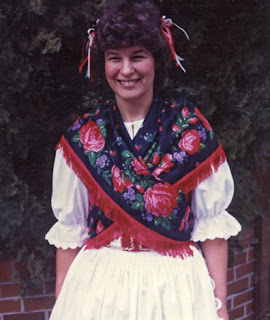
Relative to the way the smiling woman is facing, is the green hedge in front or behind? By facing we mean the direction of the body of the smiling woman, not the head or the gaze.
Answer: behind

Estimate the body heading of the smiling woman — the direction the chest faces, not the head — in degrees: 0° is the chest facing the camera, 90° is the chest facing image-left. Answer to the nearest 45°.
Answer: approximately 0°
